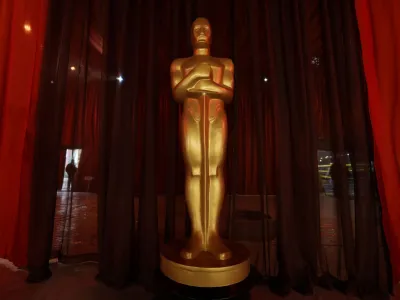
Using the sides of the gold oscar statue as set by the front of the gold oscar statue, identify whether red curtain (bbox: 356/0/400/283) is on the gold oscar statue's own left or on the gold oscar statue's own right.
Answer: on the gold oscar statue's own left

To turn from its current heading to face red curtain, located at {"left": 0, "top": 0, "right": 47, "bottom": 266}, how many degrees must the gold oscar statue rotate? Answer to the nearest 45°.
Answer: approximately 90° to its right

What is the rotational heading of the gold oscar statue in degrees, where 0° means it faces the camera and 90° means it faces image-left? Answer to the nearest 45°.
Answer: approximately 0°
